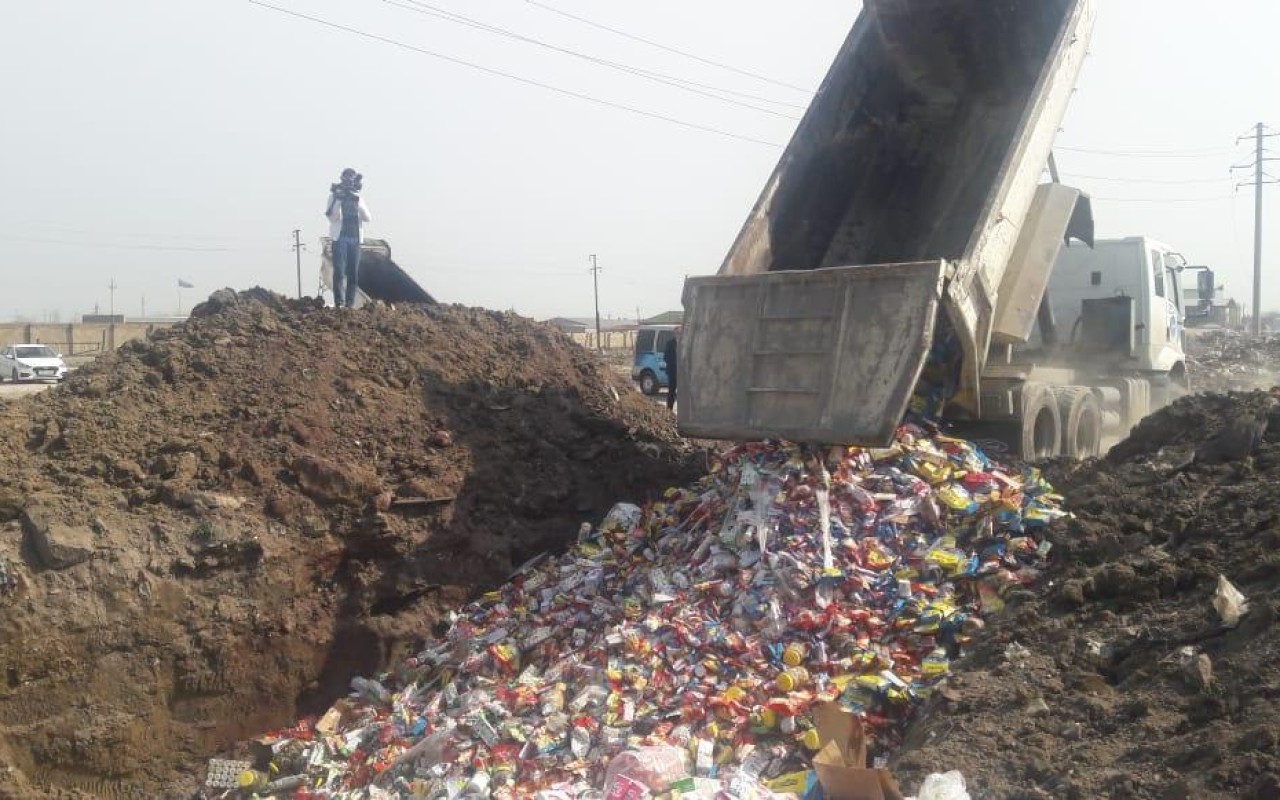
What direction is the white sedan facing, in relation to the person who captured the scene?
facing the viewer and to the right of the viewer

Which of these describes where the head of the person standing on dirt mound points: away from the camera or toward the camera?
toward the camera

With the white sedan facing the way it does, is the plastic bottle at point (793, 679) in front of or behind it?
in front

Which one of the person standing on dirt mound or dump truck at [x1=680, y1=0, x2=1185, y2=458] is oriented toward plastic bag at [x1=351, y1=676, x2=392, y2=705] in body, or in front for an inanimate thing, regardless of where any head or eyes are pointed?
the person standing on dirt mound

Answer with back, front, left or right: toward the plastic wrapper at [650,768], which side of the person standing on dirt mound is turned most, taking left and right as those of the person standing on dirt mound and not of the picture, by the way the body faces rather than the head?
front

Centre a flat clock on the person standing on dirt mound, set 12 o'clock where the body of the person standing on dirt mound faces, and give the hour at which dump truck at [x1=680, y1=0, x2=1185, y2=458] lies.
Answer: The dump truck is roughly at 10 o'clock from the person standing on dirt mound.

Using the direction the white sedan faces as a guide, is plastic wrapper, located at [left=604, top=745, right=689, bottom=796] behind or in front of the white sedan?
in front

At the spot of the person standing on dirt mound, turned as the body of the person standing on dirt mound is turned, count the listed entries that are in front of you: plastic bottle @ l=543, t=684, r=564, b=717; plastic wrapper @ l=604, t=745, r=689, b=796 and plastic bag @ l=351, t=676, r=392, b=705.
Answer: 3

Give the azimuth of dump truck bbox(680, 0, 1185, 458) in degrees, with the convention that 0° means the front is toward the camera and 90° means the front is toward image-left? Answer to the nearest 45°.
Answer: approximately 225°

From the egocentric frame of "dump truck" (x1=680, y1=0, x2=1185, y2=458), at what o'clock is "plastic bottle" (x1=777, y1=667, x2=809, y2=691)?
The plastic bottle is roughly at 5 o'clock from the dump truck.

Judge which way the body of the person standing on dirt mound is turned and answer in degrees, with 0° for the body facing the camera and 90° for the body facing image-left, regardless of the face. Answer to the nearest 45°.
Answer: approximately 0°

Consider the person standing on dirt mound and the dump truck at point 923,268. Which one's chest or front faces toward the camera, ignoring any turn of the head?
the person standing on dirt mound

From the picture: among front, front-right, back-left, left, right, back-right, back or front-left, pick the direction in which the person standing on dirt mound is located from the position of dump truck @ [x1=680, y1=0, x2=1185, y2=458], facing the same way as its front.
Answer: back-left

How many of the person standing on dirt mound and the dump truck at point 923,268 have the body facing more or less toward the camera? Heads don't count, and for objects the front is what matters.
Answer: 1
